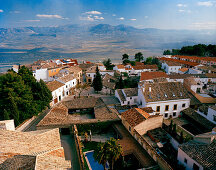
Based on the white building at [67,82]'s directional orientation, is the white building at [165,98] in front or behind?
in front

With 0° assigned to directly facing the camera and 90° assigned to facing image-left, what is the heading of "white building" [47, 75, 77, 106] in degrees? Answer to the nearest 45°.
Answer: approximately 315°

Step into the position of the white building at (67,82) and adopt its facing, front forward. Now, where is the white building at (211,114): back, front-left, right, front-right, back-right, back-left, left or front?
front

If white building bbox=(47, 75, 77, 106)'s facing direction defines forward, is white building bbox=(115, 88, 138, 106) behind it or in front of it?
in front
